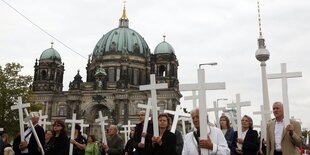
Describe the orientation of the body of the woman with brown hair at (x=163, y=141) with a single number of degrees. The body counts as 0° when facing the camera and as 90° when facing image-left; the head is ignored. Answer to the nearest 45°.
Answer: approximately 45°

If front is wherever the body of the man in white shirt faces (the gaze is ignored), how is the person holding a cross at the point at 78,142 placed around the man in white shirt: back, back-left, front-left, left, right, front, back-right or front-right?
back-right

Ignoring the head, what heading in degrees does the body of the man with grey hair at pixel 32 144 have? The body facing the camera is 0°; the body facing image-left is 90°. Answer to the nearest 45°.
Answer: approximately 45°

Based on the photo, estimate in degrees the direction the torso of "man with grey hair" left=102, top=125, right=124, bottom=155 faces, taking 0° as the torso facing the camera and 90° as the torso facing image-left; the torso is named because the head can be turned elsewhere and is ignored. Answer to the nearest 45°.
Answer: approximately 45°

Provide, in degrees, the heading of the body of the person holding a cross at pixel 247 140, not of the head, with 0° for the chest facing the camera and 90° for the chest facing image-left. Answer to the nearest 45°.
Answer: approximately 45°

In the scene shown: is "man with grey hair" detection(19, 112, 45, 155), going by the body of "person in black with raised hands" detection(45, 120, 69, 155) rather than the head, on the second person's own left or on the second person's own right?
on the second person's own right

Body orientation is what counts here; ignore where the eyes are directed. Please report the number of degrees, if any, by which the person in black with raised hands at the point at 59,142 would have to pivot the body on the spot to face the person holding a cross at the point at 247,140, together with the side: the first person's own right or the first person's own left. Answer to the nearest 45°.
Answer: approximately 135° to the first person's own left
